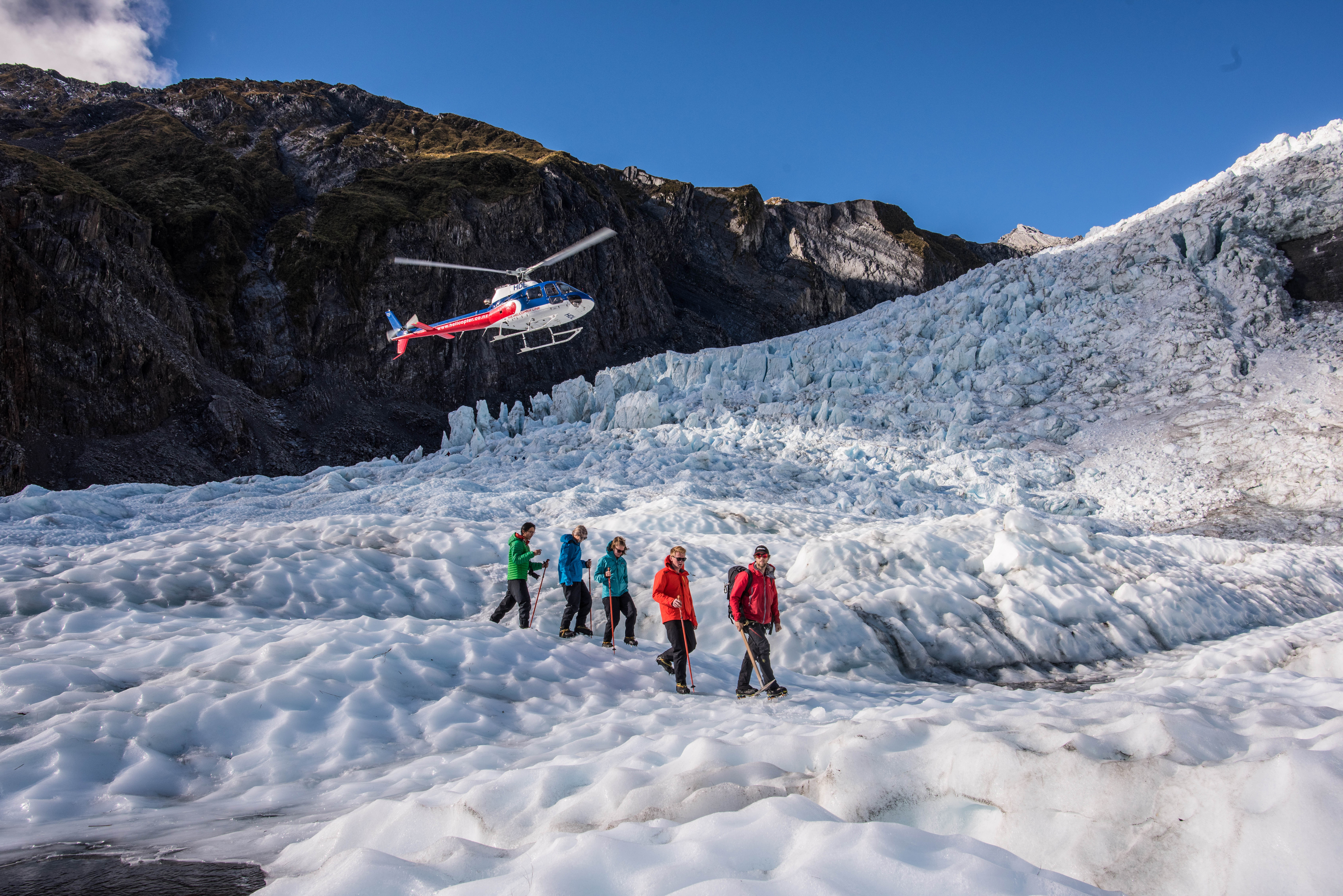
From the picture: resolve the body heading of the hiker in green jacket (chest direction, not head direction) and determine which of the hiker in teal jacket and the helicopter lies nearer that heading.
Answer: the hiker in teal jacket

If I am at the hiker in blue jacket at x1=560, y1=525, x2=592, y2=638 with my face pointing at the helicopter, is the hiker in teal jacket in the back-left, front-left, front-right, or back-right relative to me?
back-right

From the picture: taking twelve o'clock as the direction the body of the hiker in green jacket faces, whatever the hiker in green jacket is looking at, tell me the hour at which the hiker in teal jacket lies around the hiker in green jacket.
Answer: The hiker in teal jacket is roughly at 1 o'clock from the hiker in green jacket.

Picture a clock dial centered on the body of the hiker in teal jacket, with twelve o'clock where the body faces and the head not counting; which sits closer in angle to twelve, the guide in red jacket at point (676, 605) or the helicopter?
the guide in red jacket

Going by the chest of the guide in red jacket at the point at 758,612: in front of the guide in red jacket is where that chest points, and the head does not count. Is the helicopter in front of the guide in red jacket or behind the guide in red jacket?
behind

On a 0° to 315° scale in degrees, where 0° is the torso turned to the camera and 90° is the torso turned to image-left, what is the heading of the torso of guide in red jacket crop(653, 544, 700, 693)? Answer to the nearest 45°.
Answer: approximately 315°

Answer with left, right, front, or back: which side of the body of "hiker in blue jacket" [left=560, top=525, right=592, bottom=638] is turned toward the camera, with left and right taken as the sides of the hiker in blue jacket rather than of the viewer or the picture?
right

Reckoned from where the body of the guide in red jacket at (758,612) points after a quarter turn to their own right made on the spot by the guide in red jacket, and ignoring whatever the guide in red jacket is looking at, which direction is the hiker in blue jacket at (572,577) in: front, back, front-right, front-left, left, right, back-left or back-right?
right

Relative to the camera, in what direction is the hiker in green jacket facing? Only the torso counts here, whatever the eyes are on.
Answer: to the viewer's right
